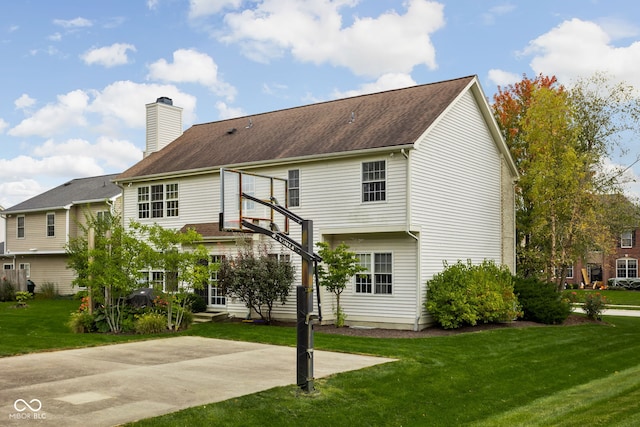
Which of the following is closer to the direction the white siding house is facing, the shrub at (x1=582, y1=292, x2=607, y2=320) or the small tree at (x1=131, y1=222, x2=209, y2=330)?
the shrub

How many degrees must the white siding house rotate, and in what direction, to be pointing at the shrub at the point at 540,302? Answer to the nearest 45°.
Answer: approximately 45° to its right

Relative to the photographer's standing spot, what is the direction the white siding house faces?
facing away from the viewer and to the right of the viewer

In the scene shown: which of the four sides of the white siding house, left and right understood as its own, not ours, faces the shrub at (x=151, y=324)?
back

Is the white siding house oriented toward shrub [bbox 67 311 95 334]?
no

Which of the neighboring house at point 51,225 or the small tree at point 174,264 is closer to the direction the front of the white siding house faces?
the neighboring house

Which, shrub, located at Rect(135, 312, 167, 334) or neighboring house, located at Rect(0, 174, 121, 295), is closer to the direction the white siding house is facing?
the neighboring house

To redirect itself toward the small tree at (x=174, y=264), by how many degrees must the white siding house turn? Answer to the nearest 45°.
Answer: approximately 180°

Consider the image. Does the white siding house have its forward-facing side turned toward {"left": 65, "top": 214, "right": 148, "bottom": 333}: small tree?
no

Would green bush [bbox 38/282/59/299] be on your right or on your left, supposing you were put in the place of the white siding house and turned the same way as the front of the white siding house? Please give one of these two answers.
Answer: on your left
